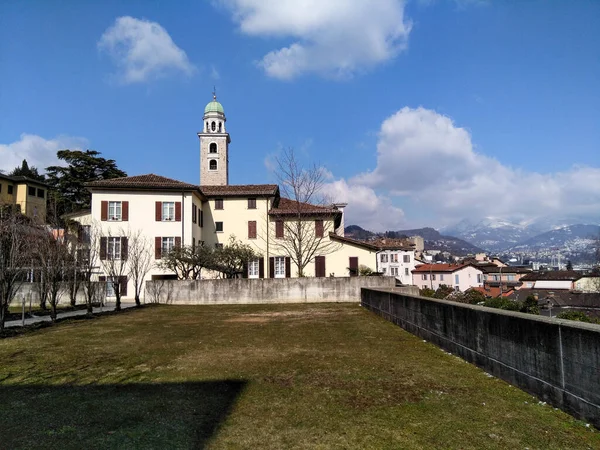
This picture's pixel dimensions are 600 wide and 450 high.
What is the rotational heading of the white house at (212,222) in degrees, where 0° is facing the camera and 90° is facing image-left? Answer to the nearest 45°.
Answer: approximately 0°

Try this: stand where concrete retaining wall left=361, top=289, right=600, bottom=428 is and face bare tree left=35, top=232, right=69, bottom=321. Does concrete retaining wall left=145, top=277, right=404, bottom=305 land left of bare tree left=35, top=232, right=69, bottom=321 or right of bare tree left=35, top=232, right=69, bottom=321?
right

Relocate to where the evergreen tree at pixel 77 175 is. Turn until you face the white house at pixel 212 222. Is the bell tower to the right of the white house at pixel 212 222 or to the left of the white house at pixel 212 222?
left

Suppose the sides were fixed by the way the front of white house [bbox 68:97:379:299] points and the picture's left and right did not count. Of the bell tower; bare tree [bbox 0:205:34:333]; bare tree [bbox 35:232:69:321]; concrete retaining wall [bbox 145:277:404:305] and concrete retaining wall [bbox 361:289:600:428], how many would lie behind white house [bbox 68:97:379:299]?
1

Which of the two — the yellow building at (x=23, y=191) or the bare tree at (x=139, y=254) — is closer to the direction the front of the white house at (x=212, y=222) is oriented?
the bare tree

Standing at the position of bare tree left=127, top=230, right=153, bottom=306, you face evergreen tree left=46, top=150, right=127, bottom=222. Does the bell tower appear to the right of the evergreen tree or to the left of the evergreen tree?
right

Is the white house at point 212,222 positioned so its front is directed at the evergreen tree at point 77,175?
no

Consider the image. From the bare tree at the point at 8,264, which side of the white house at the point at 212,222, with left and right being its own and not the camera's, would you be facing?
front

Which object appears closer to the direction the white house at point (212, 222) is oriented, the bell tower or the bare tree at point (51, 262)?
the bare tree

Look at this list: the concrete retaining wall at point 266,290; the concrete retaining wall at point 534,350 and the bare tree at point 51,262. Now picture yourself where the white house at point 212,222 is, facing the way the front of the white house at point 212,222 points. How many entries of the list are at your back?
0

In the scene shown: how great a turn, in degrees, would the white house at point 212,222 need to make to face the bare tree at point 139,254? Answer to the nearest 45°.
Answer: approximately 45° to its right

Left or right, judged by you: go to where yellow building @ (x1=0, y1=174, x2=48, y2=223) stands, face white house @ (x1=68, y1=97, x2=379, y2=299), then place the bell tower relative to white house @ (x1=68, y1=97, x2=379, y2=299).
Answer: left

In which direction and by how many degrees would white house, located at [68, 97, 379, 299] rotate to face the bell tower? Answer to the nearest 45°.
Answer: approximately 180°

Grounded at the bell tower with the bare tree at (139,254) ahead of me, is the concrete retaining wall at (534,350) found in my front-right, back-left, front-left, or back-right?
front-left

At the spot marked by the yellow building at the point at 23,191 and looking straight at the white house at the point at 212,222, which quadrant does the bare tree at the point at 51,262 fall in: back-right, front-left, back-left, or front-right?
front-right

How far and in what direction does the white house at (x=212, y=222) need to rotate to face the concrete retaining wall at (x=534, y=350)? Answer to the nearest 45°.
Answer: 0° — it already faces it

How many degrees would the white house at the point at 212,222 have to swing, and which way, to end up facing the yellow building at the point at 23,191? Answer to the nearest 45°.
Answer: approximately 135° to its right
